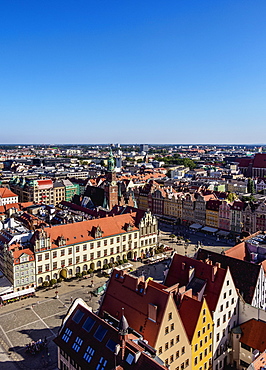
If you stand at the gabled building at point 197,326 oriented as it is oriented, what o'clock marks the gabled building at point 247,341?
the gabled building at point 247,341 is roughly at 9 o'clock from the gabled building at point 197,326.

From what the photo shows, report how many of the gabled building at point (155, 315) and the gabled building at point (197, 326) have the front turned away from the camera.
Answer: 0

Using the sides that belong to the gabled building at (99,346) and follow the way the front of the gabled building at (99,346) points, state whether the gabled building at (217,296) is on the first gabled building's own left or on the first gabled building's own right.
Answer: on the first gabled building's own right
